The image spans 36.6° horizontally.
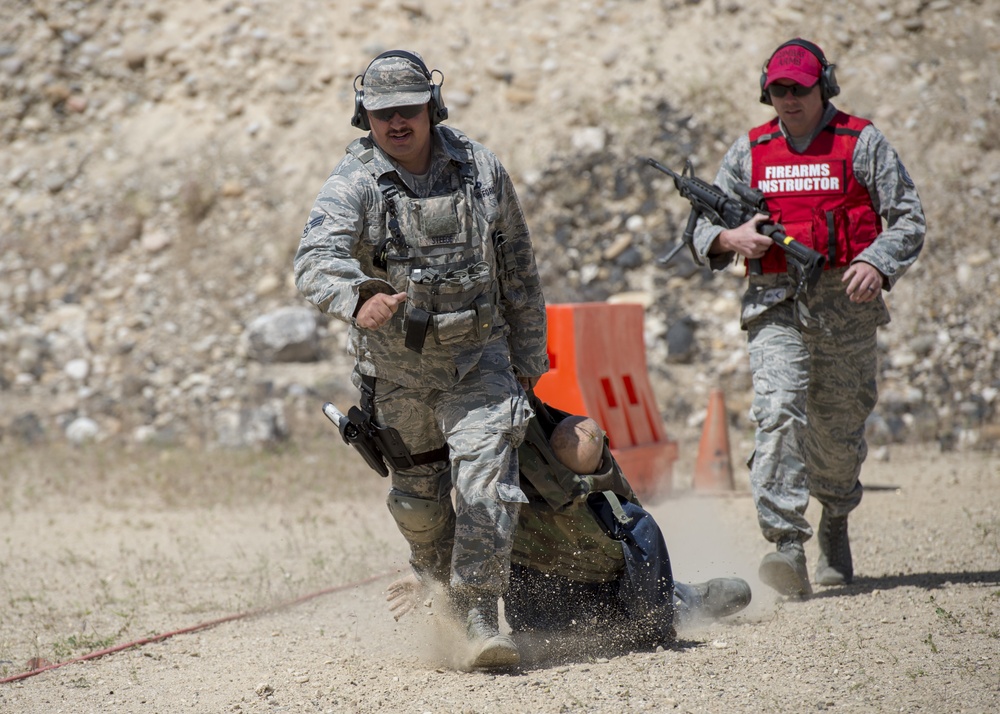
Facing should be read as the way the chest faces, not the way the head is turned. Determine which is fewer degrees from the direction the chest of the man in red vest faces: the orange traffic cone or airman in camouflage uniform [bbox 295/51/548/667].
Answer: the airman in camouflage uniform

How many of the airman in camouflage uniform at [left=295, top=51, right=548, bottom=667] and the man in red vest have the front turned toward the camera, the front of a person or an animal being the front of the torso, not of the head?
2

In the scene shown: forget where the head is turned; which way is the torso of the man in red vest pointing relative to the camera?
toward the camera

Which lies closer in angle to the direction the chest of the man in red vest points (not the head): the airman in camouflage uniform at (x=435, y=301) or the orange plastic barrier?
the airman in camouflage uniform

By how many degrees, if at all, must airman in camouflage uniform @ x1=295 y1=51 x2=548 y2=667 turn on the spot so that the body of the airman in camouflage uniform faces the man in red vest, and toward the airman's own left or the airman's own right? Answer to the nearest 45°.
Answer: approximately 135° to the airman's own left

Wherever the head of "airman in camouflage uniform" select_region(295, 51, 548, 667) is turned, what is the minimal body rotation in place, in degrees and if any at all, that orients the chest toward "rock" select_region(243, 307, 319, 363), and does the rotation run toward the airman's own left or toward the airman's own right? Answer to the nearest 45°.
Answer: approximately 180°

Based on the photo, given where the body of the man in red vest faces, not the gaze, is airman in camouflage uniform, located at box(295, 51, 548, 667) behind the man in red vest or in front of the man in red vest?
in front

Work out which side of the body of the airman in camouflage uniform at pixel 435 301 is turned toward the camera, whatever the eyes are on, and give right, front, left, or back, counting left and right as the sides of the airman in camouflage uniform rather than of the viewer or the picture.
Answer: front

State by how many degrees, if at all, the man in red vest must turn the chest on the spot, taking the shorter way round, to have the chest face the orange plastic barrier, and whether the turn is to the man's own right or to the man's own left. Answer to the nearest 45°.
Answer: approximately 135° to the man's own right

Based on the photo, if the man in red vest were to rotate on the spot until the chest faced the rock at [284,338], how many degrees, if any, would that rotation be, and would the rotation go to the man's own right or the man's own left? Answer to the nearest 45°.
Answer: approximately 135° to the man's own right
